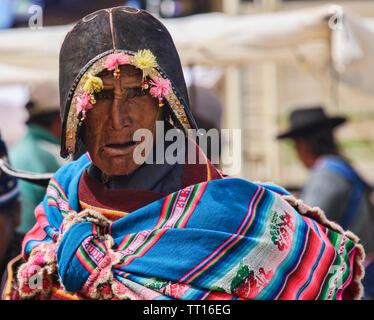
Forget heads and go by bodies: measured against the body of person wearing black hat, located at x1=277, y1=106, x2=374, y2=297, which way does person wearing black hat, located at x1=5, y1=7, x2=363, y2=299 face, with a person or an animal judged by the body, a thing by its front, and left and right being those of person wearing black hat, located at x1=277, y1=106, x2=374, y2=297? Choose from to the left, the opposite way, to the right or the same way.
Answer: to the left

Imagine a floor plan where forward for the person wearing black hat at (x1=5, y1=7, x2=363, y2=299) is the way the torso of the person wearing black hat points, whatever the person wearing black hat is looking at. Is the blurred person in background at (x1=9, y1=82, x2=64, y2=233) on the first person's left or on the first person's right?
on the first person's right

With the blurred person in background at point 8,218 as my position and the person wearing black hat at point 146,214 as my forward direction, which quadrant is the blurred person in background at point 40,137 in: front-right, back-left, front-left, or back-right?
back-left

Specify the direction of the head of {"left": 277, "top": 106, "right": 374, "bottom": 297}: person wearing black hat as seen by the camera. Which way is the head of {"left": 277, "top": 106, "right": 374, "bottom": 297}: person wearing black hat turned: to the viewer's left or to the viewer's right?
to the viewer's left

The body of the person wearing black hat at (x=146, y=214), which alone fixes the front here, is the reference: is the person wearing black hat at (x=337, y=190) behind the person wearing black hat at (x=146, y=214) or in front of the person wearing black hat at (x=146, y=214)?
behind

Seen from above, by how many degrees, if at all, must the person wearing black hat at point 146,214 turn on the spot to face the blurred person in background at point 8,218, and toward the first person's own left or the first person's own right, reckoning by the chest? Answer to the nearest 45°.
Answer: approximately 90° to the first person's own right

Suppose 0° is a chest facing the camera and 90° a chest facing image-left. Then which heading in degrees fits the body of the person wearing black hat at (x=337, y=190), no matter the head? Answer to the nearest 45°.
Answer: approximately 135°

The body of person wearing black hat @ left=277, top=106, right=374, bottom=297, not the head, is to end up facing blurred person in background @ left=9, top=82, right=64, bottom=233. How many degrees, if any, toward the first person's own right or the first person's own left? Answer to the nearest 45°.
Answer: approximately 45° to the first person's own left

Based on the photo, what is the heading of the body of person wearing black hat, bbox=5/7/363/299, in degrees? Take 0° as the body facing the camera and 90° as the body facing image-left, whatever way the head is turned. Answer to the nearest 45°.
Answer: approximately 45°

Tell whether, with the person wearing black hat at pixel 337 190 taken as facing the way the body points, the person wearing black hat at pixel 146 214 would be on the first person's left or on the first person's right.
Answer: on the first person's left
